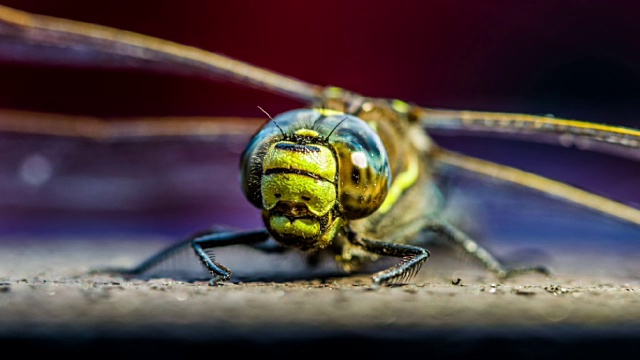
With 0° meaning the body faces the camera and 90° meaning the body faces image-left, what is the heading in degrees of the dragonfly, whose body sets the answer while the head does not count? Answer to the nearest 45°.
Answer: approximately 45°
